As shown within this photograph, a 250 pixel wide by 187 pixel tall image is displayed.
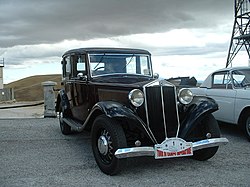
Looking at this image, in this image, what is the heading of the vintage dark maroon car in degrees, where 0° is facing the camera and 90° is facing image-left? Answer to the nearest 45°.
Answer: approximately 315°

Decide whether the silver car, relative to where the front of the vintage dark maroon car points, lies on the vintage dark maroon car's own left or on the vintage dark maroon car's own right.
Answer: on the vintage dark maroon car's own left

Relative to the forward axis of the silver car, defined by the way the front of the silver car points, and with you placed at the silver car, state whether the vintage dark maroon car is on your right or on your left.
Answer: on your right
